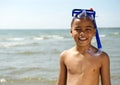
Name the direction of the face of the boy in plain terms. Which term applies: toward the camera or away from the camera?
toward the camera

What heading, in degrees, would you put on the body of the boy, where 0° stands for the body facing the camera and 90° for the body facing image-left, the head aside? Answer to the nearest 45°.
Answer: approximately 0°
